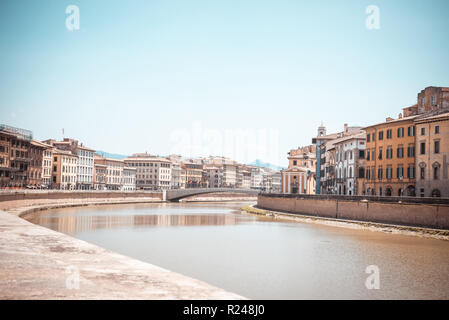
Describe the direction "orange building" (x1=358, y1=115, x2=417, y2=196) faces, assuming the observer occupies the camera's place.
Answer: facing the viewer and to the left of the viewer

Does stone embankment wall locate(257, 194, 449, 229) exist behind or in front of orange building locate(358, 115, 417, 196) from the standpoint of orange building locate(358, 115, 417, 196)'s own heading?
in front
